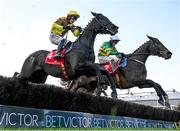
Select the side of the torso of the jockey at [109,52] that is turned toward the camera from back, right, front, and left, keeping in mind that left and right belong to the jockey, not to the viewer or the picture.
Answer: right

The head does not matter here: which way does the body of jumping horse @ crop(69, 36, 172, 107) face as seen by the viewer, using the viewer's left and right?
facing to the right of the viewer

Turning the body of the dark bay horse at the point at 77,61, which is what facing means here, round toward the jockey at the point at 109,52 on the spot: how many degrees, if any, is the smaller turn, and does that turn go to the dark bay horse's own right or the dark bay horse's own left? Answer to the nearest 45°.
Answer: approximately 45° to the dark bay horse's own left

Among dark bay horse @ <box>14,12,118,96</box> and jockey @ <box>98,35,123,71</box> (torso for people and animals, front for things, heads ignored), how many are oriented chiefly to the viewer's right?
2

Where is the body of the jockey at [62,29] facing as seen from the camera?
to the viewer's right

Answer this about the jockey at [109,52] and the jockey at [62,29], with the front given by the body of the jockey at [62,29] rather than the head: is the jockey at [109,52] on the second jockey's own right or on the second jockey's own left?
on the second jockey's own left

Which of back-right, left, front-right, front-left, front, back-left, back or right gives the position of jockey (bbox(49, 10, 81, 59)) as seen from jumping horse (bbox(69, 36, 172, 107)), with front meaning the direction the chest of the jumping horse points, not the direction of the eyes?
back-right

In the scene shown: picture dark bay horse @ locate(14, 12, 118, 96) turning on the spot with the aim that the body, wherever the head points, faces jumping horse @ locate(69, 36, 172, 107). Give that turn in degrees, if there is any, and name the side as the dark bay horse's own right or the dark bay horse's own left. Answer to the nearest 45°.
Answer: approximately 45° to the dark bay horse's own left

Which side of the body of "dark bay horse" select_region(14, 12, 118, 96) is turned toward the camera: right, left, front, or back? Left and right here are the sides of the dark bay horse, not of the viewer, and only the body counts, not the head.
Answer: right

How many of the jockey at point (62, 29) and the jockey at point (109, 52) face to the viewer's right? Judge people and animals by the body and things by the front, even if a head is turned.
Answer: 2
